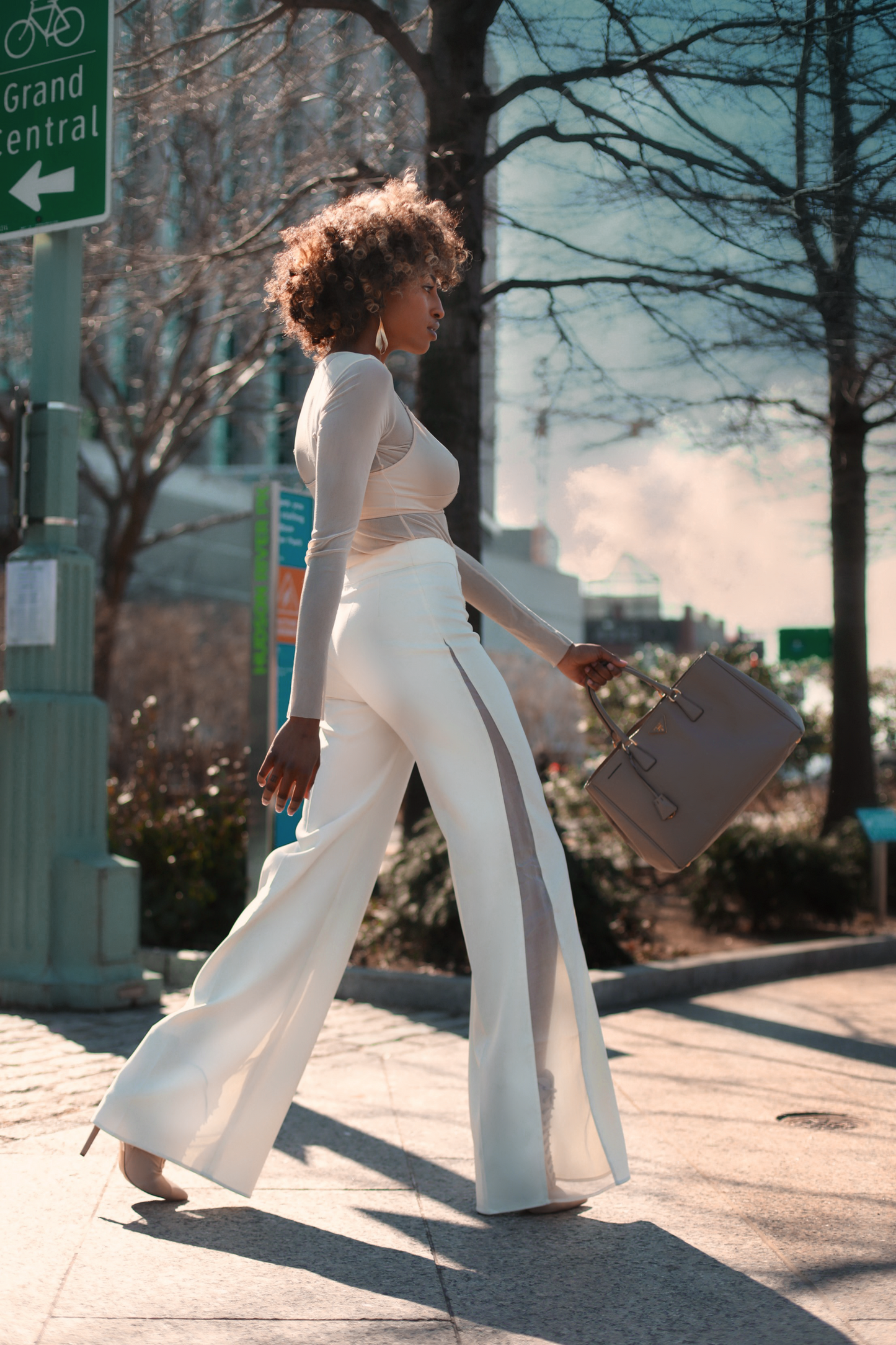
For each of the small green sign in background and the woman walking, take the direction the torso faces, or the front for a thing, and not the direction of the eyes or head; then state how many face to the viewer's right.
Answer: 1

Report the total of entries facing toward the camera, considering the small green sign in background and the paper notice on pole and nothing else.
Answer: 2

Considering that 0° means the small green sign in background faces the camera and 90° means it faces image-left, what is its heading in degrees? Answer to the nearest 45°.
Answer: approximately 0°

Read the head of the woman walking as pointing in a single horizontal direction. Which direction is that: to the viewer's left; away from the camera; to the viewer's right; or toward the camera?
to the viewer's right

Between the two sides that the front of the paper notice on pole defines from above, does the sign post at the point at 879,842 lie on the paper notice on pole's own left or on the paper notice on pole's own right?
on the paper notice on pole's own left

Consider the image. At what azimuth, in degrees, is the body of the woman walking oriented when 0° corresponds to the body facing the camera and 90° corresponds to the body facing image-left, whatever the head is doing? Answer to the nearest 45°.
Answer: approximately 270°

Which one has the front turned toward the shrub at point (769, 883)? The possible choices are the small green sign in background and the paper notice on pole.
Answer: the small green sign in background

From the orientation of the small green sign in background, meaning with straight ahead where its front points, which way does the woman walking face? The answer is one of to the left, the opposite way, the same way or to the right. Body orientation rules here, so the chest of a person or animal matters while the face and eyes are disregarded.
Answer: to the left

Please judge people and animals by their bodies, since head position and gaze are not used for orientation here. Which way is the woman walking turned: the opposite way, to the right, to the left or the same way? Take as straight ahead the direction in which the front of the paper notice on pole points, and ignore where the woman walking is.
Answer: to the left

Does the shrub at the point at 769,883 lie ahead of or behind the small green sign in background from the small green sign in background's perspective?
ahead

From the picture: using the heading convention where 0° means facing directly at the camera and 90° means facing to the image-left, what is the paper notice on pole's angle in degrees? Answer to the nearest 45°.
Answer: approximately 0°

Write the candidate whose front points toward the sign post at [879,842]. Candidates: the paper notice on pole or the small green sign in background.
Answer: the small green sign in background
